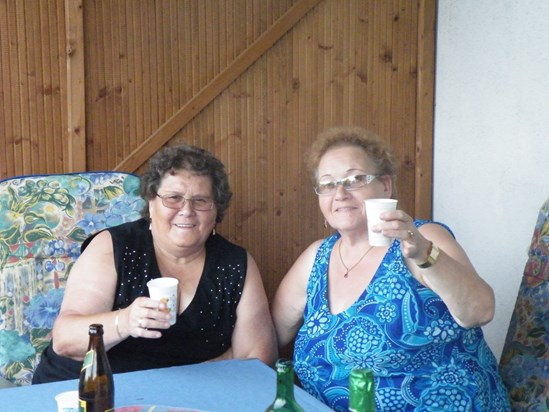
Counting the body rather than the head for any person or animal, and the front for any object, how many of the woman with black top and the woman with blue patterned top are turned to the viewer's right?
0

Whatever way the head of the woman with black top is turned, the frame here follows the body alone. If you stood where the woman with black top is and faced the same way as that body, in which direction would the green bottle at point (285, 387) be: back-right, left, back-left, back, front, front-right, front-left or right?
front

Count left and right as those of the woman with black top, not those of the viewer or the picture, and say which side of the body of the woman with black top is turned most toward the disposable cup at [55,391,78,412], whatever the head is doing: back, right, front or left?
front

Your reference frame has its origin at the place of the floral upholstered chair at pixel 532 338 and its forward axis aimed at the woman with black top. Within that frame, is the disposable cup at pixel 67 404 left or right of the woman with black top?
left

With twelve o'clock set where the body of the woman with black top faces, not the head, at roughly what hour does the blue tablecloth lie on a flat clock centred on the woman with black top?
The blue tablecloth is roughly at 12 o'clock from the woman with black top.

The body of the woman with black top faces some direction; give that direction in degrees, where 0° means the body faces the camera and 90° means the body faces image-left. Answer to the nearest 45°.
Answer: approximately 0°

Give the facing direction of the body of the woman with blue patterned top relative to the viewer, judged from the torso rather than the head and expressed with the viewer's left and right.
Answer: facing the viewer and to the left of the viewer

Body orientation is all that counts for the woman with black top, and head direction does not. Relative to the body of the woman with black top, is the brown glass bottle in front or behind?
in front

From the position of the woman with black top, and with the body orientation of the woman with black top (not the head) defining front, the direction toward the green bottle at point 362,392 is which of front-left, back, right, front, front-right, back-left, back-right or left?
front

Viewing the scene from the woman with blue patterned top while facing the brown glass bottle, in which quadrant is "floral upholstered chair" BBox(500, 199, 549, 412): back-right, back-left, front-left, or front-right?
back-left

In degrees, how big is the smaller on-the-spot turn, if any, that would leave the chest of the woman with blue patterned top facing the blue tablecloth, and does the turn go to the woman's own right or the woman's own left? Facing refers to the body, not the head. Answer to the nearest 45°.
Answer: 0° — they already face it

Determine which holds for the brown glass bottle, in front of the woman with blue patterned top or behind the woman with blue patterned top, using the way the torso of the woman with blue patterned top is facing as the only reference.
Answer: in front
